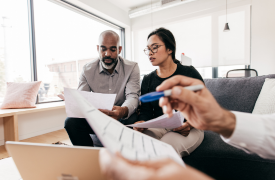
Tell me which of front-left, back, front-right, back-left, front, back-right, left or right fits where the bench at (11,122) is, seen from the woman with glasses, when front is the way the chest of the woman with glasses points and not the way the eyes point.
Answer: front-right

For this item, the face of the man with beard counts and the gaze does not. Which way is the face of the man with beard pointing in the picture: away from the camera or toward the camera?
toward the camera

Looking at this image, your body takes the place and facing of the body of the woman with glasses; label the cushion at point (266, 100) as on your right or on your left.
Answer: on your left

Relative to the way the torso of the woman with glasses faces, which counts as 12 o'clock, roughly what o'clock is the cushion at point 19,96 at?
The cushion is roughly at 2 o'clock from the woman with glasses.

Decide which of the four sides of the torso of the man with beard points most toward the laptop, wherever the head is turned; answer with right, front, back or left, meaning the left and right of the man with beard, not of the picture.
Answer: front

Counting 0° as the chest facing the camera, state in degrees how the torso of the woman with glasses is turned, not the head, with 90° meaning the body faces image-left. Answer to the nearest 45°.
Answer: approximately 45°

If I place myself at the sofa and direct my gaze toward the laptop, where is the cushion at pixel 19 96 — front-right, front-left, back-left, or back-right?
front-right

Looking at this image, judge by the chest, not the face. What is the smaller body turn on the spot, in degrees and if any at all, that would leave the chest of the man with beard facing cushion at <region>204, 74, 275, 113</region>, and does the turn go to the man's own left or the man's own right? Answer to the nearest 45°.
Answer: approximately 45° to the man's own left

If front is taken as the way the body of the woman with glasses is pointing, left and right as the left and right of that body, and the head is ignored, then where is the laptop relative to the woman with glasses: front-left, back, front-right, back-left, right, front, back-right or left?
front-left

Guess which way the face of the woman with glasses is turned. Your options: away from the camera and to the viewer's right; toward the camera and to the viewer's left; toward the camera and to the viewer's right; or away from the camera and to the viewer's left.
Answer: toward the camera and to the viewer's left

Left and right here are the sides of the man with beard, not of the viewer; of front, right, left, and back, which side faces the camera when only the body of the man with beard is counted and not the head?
front
